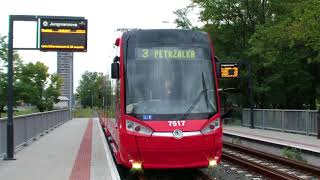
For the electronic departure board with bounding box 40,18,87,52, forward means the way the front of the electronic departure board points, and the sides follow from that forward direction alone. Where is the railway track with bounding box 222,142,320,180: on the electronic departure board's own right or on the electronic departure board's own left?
on the electronic departure board's own left

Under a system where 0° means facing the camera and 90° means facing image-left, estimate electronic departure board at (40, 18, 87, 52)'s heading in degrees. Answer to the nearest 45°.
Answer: approximately 0°

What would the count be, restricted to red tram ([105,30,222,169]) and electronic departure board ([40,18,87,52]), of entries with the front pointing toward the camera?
2
